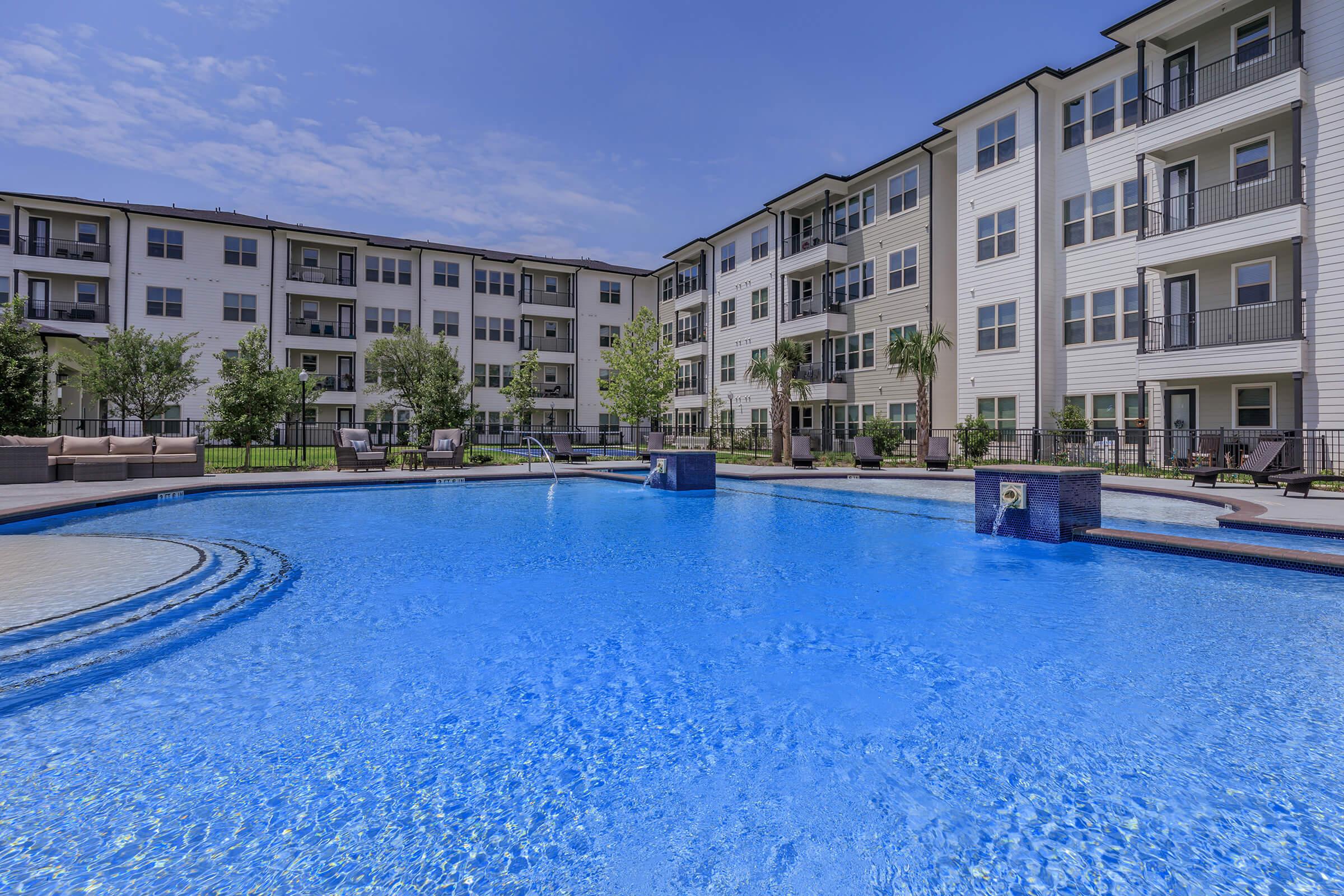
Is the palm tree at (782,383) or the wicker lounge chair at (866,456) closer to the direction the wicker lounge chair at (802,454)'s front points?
the wicker lounge chair

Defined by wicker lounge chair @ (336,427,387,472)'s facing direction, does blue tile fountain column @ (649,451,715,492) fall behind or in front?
in front

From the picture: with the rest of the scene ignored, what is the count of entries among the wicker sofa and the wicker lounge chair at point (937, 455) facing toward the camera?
2

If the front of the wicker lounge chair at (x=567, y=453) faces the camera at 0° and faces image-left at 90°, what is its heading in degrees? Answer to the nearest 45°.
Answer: approximately 315°

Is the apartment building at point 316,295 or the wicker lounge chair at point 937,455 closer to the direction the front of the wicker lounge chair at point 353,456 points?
the wicker lounge chair

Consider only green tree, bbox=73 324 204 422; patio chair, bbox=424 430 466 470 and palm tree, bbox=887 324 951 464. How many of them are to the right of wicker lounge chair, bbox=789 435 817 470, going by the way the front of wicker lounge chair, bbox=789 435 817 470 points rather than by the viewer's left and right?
2

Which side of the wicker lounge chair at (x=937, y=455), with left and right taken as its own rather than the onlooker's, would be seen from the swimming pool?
front

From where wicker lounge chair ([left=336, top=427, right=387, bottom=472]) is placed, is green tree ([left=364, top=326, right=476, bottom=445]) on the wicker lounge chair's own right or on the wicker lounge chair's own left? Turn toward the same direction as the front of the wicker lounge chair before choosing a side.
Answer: on the wicker lounge chair's own left

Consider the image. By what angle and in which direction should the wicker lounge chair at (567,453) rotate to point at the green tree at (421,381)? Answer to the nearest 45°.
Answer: approximately 180°
